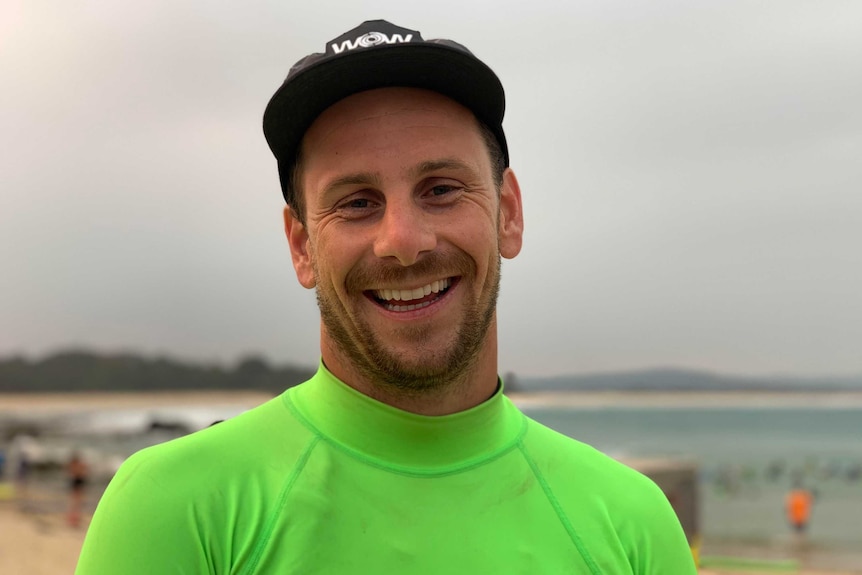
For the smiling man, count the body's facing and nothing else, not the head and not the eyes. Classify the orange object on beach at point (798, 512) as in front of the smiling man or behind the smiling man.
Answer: behind

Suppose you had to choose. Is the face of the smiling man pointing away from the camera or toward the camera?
toward the camera

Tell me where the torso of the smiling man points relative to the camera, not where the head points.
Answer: toward the camera
